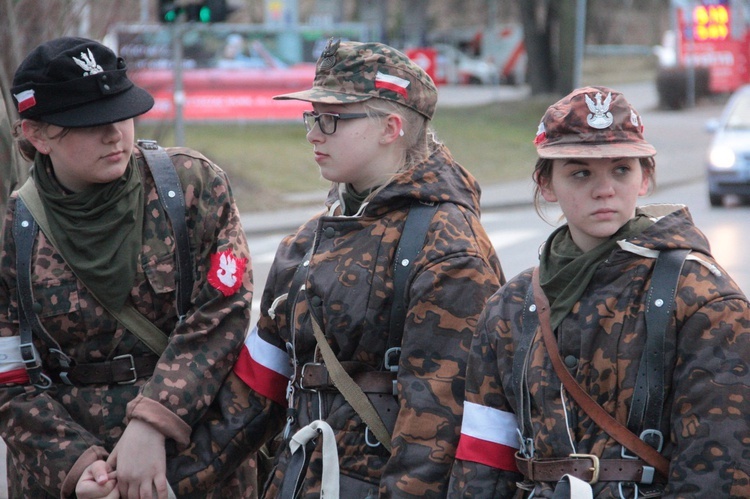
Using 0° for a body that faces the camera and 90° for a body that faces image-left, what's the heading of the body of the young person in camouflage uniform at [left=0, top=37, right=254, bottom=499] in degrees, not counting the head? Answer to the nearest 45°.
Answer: approximately 0°

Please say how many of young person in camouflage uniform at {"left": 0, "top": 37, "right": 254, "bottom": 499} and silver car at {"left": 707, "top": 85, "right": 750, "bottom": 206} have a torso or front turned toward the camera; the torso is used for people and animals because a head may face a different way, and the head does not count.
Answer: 2

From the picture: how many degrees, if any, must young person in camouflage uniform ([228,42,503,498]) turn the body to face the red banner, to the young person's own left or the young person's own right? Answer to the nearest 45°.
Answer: approximately 135° to the young person's own right

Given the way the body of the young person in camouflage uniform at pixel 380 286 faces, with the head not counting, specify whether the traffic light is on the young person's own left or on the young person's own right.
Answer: on the young person's own right

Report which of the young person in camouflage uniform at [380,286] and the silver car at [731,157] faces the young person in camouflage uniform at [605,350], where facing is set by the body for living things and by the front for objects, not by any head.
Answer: the silver car

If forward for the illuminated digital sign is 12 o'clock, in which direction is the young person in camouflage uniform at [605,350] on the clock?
The young person in camouflage uniform is roughly at 12 o'clock from the illuminated digital sign.

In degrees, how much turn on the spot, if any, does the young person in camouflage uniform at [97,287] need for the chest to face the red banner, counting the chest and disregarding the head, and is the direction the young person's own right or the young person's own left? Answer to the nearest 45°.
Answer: approximately 180°

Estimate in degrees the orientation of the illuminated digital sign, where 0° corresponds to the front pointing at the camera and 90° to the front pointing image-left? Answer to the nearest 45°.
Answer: approximately 0°

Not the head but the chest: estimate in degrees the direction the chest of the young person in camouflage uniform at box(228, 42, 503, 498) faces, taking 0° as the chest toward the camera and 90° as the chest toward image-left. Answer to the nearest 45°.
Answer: approximately 45°

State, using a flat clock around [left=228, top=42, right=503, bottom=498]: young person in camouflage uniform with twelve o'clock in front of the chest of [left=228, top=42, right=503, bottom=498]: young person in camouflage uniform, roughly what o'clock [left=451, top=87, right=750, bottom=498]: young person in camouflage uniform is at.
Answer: [left=451, top=87, right=750, bottom=498]: young person in camouflage uniform is roughly at 9 o'clock from [left=228, top=42, right=503, bottom=498]: young person in camouflage uniform.

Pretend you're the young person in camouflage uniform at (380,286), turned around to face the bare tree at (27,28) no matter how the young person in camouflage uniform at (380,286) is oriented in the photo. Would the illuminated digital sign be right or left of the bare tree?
right
